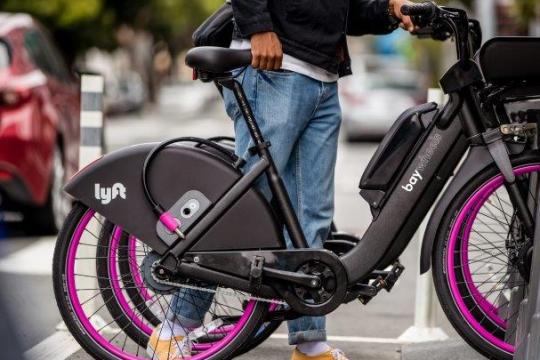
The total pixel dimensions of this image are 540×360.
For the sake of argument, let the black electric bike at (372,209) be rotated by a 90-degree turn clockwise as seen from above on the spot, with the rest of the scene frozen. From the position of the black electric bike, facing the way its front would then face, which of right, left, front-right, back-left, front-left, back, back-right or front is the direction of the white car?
back

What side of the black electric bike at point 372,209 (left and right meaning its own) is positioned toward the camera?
right

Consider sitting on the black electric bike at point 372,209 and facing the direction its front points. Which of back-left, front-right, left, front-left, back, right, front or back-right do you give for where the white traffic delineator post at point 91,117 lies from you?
back-left

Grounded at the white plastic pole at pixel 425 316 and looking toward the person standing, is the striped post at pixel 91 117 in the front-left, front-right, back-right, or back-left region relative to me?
front-right

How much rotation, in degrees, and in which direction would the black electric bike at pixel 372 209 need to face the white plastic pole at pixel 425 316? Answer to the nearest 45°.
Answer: approximately 90° to its left
